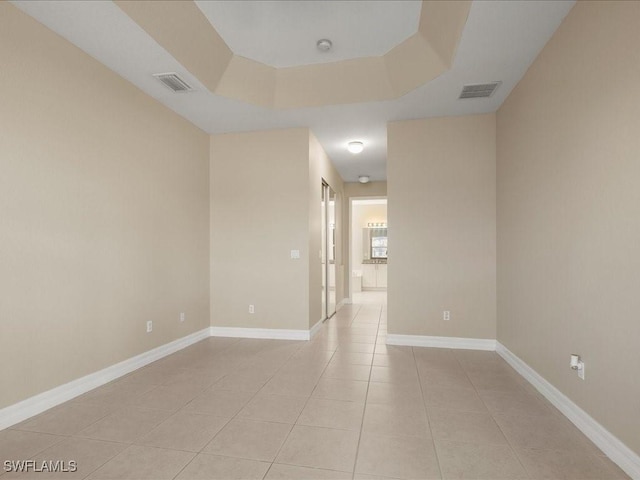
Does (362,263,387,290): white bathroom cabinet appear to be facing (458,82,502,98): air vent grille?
yes

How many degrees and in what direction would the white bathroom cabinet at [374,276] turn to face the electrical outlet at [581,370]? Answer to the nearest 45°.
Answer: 0° — it already faces it

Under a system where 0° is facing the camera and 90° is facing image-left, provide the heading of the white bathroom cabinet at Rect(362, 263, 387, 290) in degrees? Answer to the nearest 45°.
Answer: approximately 0°

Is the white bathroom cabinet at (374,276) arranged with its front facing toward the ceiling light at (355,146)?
yes

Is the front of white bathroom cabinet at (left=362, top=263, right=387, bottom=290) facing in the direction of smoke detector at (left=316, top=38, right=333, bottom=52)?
yes
